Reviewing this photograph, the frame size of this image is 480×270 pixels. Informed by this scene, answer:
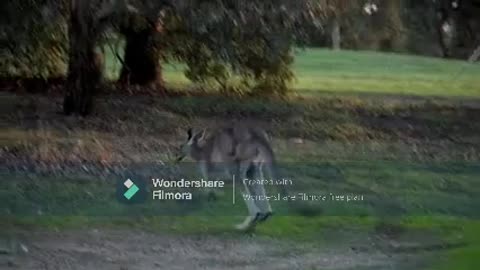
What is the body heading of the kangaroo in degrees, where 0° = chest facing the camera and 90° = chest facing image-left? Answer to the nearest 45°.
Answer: approximately 90°
